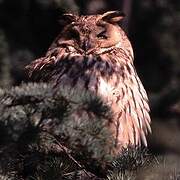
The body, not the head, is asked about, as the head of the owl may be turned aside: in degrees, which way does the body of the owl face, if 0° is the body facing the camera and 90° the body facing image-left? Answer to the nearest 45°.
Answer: approximately 0°
